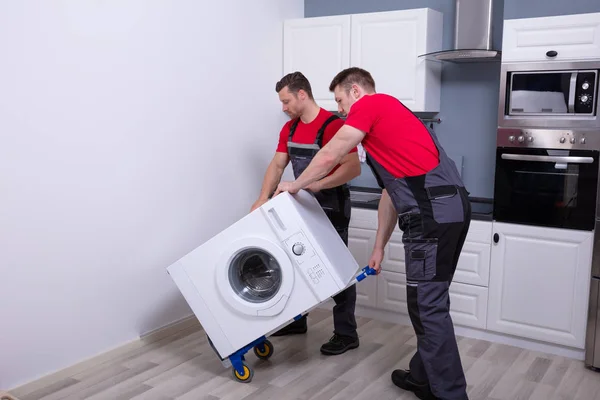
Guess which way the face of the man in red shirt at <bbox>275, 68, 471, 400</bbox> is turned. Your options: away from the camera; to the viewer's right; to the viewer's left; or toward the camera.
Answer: to the viewer's left

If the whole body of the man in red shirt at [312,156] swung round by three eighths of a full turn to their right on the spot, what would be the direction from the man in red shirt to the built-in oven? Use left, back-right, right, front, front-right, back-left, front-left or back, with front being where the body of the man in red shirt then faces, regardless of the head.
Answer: right

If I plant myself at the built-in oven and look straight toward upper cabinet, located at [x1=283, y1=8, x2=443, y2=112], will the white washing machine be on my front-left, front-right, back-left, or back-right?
front-left

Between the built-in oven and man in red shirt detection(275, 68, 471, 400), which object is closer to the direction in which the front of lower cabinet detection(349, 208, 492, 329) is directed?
the man in red shirt

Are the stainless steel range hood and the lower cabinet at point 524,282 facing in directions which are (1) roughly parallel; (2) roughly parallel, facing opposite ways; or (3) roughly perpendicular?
roughly parallel

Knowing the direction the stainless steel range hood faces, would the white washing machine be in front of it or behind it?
in front

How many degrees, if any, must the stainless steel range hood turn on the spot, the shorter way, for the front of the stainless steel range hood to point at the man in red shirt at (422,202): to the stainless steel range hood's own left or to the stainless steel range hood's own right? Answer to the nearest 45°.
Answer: approximately 45° to the stainless steel range hood's own left

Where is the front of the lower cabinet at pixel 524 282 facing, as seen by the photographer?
facing the viewer and to the left of the viewer

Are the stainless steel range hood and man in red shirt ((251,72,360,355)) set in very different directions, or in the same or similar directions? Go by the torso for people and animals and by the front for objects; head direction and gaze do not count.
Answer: same or similar directions

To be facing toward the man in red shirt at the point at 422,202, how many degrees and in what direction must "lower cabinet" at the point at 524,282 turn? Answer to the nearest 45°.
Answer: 0° — it already faces them
